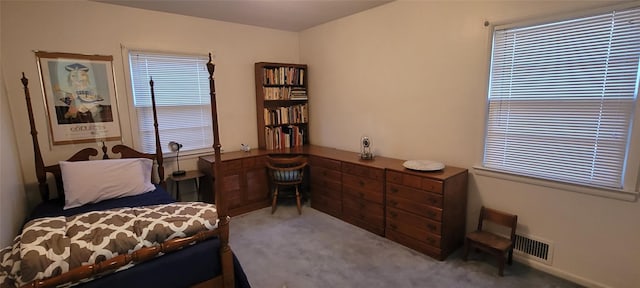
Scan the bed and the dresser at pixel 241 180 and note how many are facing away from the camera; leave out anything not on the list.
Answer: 0

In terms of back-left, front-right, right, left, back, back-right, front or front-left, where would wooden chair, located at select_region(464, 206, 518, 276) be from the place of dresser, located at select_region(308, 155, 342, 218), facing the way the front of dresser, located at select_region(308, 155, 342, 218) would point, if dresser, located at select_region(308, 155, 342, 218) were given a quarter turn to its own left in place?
front

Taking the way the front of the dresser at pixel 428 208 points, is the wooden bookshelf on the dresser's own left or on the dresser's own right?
on the dresser's own right

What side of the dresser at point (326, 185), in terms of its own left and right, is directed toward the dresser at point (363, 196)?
left

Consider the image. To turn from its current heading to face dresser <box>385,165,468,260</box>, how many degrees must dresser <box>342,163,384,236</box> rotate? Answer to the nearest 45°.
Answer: approximately 90° to its left

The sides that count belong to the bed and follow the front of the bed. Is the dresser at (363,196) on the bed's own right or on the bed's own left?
on the bed's own left

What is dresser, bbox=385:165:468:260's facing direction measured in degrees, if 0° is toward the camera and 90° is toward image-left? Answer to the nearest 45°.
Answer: approximately 45°

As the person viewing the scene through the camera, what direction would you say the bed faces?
facing the viewer and to the right of the viewer

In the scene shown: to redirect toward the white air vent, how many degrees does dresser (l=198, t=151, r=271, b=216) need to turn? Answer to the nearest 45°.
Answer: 0° — it already faces it

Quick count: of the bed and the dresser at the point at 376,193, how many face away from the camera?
0
